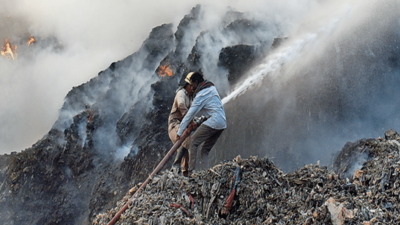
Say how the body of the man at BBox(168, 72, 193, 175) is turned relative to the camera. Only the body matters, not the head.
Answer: to the viewer's right

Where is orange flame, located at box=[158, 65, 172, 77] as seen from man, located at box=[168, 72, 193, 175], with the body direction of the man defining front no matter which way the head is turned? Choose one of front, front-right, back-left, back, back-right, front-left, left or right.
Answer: left
